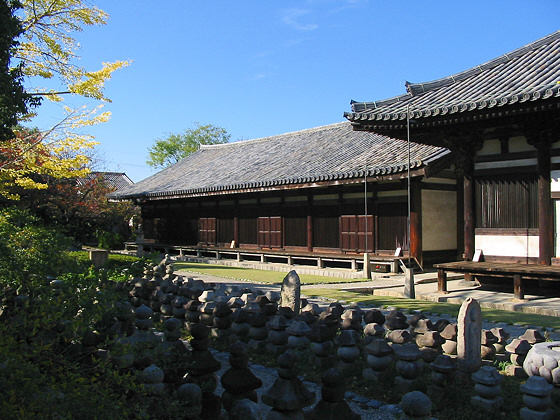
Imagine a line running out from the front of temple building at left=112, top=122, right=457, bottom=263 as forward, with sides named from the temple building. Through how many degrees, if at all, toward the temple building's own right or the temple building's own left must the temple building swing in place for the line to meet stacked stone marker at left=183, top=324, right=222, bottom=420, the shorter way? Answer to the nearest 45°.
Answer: approximately 45° to the temple building's own left

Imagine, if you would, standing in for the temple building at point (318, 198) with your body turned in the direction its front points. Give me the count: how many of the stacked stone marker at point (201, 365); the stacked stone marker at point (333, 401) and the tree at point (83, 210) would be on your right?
1

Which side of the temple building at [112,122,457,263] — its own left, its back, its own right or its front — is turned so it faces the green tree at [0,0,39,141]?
front

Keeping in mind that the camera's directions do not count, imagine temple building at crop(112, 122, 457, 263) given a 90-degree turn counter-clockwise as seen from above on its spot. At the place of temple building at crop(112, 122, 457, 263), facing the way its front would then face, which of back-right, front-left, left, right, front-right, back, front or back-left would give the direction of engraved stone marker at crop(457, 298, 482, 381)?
front-right

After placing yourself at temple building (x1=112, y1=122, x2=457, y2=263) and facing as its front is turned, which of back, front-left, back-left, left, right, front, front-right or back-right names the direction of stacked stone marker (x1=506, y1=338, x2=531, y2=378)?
front-left

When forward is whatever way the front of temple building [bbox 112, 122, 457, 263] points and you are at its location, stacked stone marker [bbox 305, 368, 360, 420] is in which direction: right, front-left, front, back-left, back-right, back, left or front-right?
front-left

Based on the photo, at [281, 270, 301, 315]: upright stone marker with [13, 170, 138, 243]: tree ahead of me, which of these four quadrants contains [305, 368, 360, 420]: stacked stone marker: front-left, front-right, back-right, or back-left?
back-left

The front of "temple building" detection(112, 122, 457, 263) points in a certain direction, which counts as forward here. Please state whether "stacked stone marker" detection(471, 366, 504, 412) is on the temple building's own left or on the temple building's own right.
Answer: on the temple building's own left

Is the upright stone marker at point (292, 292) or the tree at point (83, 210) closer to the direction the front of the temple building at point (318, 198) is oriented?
the upright stone marker

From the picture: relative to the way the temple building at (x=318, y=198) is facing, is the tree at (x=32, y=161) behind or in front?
in front

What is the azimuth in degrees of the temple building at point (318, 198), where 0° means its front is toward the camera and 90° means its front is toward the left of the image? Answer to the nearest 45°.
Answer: approximately 45°

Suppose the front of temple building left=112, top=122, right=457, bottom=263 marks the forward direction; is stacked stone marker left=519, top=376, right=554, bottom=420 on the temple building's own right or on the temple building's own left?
on the temple building's own left

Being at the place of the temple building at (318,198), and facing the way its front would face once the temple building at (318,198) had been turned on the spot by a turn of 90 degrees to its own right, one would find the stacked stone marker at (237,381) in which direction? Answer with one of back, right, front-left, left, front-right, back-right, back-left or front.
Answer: back-left

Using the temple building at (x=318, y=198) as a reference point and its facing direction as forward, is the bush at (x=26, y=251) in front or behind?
in front

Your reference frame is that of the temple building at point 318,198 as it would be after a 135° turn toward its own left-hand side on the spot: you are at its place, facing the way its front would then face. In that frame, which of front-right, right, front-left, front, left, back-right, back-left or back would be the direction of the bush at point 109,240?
back-left
